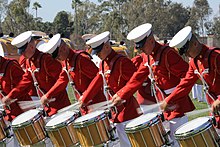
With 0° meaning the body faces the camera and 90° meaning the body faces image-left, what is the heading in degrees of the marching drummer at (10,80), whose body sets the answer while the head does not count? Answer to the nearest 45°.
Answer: approximately 45°

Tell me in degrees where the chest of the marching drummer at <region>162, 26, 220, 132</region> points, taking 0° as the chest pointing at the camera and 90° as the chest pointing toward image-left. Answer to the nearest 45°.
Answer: approximately 45°

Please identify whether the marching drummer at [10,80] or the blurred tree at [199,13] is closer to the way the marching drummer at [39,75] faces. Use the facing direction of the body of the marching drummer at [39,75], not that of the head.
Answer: the marching drummer

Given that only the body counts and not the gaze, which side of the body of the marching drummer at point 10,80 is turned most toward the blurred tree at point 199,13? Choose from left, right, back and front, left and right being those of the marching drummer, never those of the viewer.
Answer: back

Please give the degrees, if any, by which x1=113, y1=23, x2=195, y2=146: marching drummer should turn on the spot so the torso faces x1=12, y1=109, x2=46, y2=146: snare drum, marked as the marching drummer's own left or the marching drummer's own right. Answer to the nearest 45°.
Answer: approximately 45° to the marching drummer's own right

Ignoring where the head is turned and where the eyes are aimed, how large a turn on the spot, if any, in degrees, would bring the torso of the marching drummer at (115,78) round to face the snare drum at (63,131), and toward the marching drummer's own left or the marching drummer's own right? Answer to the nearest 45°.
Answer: approximately 45° to the marching drummer's own right
